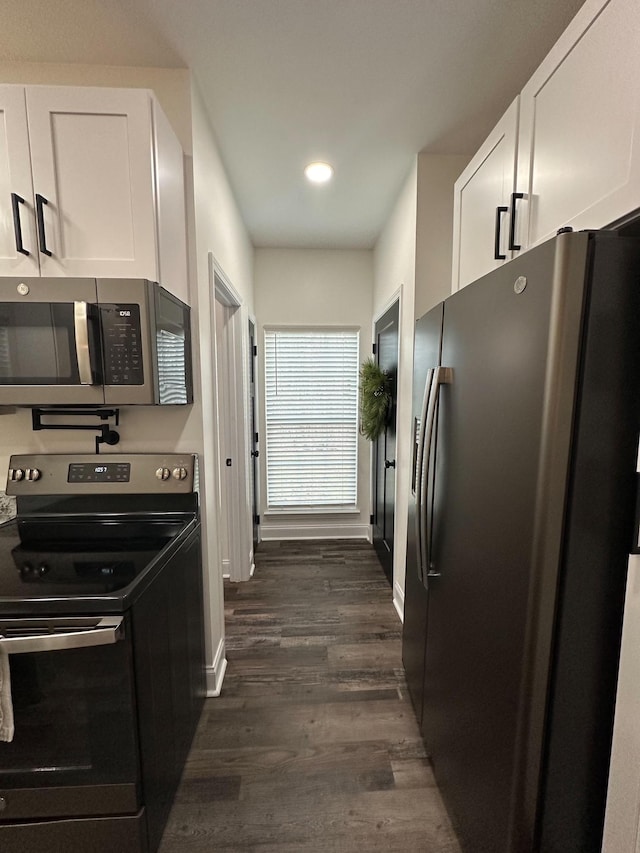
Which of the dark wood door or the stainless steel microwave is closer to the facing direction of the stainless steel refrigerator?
the stainless steel microwave

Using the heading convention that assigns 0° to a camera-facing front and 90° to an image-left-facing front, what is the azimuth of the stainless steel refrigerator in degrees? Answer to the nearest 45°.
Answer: approximately 45°

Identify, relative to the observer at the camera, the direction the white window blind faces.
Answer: facing the viewer

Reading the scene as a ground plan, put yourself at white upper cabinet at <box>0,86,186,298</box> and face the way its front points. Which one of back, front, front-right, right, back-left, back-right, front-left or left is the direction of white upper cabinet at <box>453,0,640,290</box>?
front-left

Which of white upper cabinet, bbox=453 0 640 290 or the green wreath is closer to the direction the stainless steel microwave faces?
the white upper cabinet

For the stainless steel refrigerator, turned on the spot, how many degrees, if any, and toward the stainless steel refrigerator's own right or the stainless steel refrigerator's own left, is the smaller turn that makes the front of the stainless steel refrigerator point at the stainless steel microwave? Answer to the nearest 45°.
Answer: approximately 45° to the stainless steel refrigerator's own right

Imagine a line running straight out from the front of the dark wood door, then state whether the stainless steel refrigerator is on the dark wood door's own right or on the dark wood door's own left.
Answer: on the dark wood door's own left

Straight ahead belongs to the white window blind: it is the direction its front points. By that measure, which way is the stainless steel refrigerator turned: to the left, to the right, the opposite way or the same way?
to the right

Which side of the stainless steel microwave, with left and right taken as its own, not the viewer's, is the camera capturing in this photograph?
front

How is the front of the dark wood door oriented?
to the viewer's left

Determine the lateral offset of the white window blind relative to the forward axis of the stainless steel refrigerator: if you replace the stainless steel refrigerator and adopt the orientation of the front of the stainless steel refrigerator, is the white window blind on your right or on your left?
on your right
